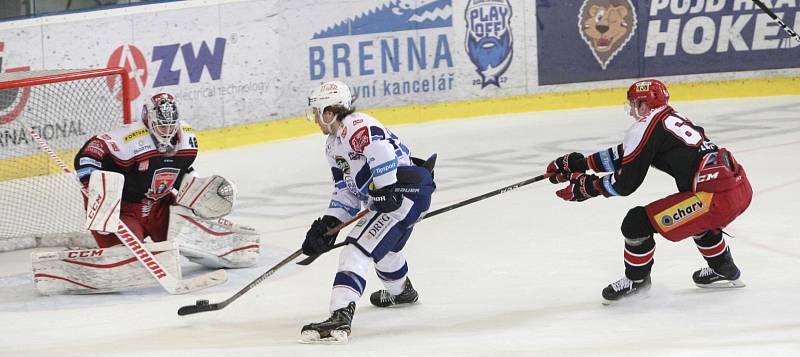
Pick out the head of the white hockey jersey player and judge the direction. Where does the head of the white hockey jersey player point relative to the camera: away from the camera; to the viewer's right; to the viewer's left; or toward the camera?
to the viewer's left

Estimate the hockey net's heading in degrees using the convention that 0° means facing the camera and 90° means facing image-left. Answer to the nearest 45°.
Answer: approximately 315°

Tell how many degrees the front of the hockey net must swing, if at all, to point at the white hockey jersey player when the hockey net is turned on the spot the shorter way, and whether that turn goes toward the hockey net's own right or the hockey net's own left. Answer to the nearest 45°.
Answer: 0° — it already faces them
